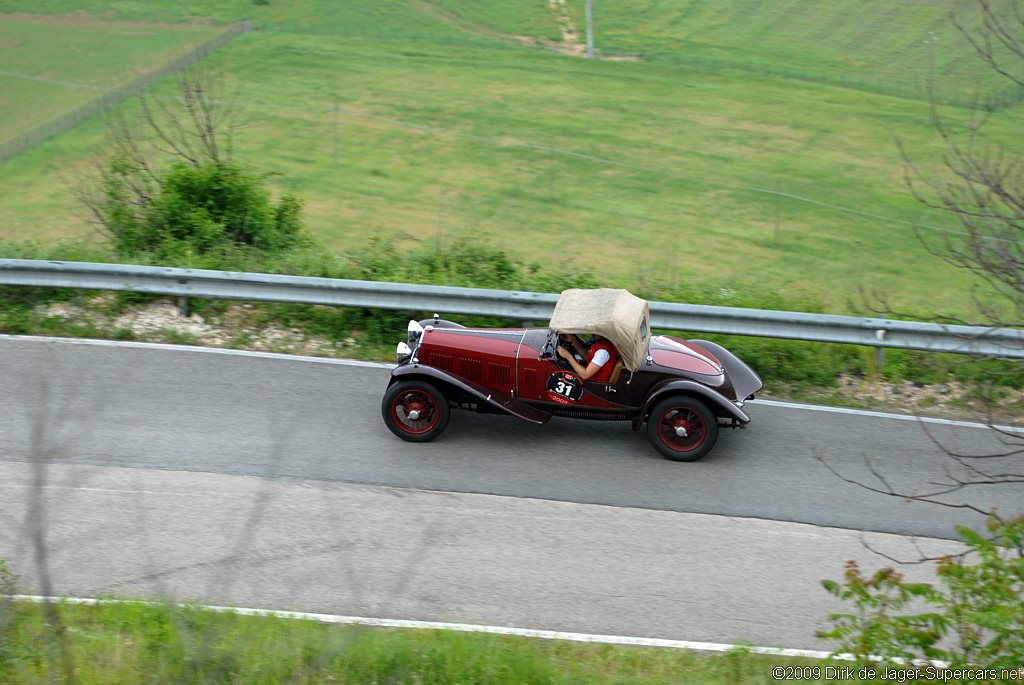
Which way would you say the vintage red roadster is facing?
to the viewer's left

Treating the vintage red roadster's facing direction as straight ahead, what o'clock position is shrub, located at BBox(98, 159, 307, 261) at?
The shrub is roughly at 1 o'clock from the vintage red roadster.

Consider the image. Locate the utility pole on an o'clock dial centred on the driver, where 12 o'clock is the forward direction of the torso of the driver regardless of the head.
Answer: The utility pole is roughly at 3 o'clock from the driver.

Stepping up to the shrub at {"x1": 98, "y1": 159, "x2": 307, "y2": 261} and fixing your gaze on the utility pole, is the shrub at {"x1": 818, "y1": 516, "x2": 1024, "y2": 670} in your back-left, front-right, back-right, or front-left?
back-right

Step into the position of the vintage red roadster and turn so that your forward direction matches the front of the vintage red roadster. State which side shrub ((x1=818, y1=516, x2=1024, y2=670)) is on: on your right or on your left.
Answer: on your left

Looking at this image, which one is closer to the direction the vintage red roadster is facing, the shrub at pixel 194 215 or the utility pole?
the shrub

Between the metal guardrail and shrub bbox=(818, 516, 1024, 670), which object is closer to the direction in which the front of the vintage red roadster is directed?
the metal guardrail

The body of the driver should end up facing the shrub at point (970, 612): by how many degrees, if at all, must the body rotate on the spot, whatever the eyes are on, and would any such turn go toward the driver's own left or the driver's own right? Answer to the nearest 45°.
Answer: approximately 135° to the driver's own left

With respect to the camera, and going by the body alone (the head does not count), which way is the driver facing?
to the viewer's left

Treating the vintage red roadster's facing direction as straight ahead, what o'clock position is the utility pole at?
The utility pole is roughly at 3 o'clock from the vintage red roadster.

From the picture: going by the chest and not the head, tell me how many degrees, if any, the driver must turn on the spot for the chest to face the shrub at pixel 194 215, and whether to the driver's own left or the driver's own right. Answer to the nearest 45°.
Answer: approximately 45° to the driver's own right
